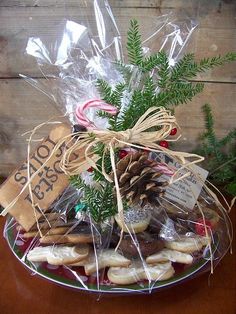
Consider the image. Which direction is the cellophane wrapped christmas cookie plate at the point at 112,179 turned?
toward the camera
